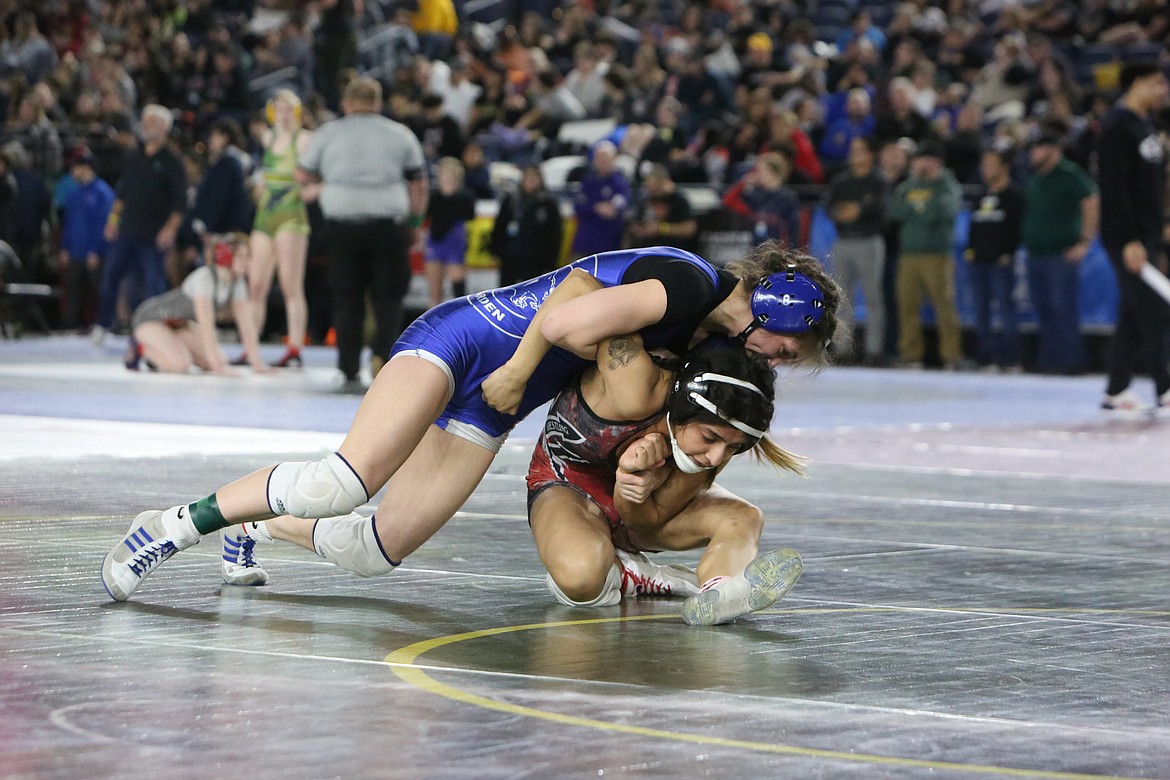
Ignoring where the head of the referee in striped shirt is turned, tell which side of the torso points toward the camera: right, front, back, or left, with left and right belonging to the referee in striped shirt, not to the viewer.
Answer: back

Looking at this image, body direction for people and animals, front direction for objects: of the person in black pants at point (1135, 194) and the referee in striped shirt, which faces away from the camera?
the referee in striped shirt

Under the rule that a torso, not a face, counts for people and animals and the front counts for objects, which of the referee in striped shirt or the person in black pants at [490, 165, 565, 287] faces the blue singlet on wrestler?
the person in black pants

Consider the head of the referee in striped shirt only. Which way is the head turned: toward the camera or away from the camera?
away from the camera

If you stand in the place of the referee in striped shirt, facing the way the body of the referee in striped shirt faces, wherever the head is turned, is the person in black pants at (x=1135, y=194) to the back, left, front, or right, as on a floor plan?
right

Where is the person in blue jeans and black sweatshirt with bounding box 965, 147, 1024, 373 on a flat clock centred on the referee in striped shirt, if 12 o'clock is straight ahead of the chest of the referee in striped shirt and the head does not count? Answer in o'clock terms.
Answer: The person in blue jeans and black sweatshirt is roughly at 2 o'clock from the referee in striped shirt.
